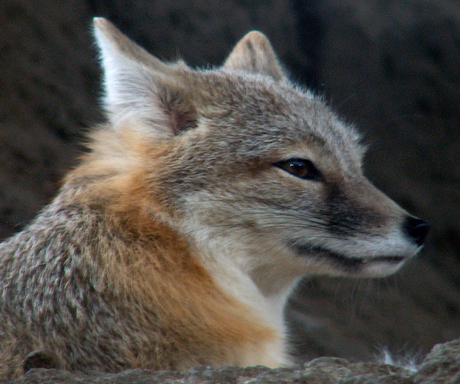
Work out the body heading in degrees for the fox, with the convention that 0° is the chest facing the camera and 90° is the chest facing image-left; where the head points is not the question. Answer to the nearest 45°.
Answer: approximately 270°
